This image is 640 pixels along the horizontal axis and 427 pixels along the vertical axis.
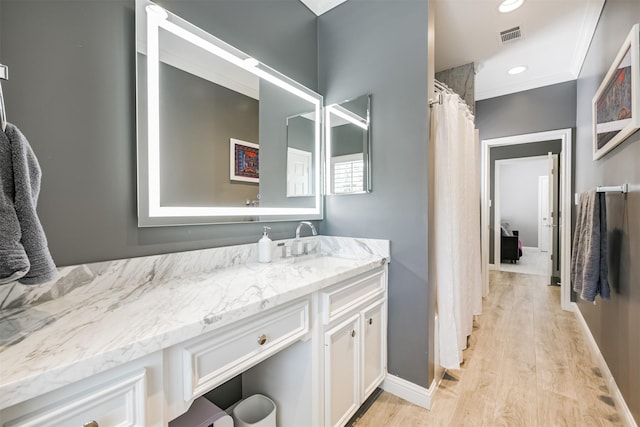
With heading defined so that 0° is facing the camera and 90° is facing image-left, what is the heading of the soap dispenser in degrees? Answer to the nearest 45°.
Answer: approximately 270°

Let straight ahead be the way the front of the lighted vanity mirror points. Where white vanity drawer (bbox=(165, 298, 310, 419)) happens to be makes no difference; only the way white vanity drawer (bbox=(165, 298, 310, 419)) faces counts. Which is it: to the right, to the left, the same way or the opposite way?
the same way

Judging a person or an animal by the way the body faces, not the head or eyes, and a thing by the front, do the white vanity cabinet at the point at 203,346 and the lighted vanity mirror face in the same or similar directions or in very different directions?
same or similar directions

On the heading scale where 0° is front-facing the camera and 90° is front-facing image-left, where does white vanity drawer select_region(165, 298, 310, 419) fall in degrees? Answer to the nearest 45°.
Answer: approximately 315°

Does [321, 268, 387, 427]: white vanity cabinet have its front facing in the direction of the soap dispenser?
no

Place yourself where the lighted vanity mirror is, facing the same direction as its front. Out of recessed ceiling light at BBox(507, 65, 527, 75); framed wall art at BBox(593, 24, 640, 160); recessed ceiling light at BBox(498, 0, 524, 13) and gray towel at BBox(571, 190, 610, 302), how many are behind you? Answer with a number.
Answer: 0

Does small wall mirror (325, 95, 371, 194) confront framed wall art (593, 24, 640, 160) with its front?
no

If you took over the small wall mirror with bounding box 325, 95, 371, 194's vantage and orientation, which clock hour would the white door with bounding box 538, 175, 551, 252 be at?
The white door is roughly at 6 o'clock from the small wall mirror.

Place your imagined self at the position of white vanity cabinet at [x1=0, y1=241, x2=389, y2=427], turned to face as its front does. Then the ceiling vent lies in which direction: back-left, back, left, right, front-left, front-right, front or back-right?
front-left

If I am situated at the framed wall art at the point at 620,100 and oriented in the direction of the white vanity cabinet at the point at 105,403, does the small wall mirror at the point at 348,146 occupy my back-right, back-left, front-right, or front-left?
front-right

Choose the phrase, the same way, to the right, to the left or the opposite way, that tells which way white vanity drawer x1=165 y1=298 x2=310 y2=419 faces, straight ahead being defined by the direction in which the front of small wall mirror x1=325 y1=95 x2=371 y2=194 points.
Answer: to the left

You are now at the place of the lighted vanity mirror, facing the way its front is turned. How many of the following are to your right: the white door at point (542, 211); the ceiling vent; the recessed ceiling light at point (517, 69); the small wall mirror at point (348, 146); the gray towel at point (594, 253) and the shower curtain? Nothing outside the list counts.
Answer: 0
